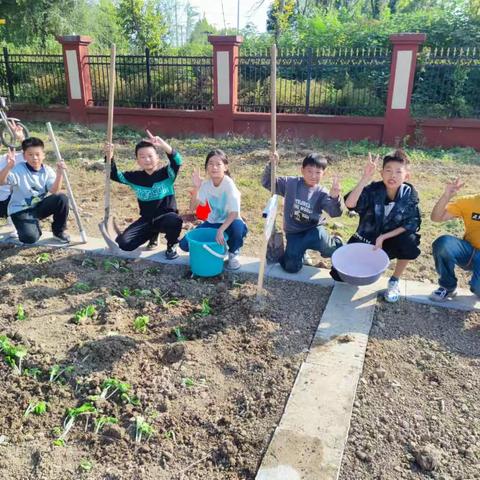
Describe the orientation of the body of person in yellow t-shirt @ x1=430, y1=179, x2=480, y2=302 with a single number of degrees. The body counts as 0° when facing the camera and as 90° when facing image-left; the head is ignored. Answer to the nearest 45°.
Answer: approximately 0°

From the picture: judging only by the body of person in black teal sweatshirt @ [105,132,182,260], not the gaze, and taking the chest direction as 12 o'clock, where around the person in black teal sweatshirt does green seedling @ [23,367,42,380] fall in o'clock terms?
The green seedling is roughly at 1 o'clock from the person in black teal sweatshirt.

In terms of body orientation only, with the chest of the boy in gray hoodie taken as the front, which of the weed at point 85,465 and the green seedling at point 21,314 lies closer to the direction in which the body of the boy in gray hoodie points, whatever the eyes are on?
the weed

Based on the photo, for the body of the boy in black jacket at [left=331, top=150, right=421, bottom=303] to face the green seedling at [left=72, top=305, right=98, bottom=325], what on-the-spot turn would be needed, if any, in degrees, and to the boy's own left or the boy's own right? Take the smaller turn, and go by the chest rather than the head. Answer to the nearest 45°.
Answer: approximately 45° to the boy's own right

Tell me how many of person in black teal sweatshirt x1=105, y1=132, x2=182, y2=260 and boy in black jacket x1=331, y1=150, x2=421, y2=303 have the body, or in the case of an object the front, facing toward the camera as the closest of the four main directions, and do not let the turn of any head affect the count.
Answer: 2

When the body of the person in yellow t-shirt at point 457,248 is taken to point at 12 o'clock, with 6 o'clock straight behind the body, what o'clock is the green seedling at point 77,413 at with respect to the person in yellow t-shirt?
The green seedling is roughly at 1 o'clock from the person in yellow t-shirt.

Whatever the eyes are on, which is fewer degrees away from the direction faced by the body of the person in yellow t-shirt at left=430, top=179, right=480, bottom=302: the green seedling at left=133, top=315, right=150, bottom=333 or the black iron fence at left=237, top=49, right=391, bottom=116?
the green seedling

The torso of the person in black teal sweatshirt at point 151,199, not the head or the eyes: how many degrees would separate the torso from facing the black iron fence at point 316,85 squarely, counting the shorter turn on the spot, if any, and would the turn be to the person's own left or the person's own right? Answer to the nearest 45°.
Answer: approximately 135° to the person's own left

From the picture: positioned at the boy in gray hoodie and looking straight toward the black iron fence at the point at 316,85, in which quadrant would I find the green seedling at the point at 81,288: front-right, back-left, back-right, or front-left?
back-left

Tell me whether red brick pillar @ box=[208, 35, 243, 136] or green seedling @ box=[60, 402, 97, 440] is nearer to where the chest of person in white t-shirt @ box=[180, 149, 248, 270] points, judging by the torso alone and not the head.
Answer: the green seedling
